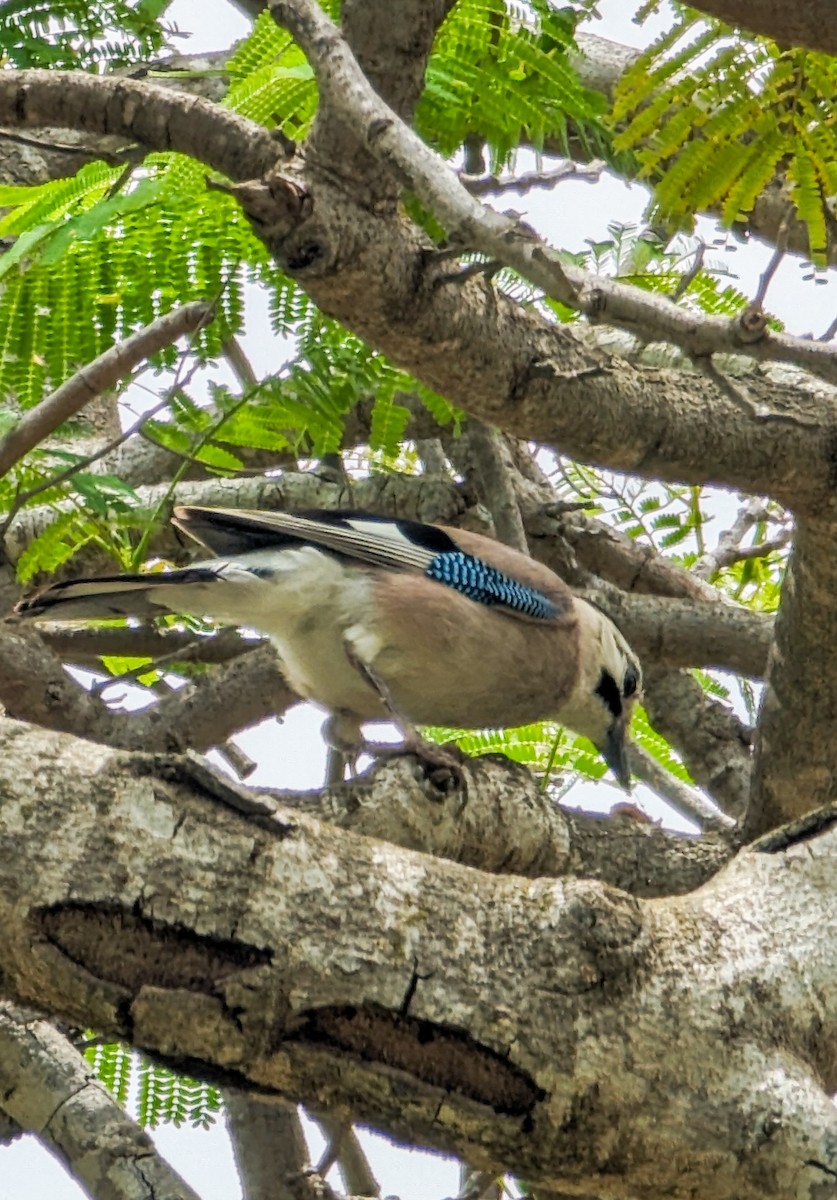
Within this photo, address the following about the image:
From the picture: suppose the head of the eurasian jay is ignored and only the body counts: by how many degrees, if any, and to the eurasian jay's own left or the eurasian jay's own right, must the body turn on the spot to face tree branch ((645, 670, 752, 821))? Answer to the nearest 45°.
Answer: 0° — it already faces it

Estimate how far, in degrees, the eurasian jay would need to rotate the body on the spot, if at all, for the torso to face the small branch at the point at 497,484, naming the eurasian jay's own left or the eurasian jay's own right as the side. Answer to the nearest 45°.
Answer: approximately 45° to the eurasian jay's own left

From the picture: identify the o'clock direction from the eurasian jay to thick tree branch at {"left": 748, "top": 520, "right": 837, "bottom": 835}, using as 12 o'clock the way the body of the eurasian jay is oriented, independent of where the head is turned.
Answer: The thick tree branch is roughly at 1 o'clock from the eurasian jay.

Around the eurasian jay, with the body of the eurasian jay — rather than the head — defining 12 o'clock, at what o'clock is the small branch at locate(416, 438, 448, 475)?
The small branch is roughly at 9 o'clock from the eurasian jay.

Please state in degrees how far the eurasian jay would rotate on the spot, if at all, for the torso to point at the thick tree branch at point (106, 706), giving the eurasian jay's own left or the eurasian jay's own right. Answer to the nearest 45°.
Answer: approximately 135° to the eurasian jay's own right

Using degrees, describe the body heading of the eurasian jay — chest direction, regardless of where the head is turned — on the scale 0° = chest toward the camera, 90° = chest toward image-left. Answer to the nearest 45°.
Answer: approximately 270°
